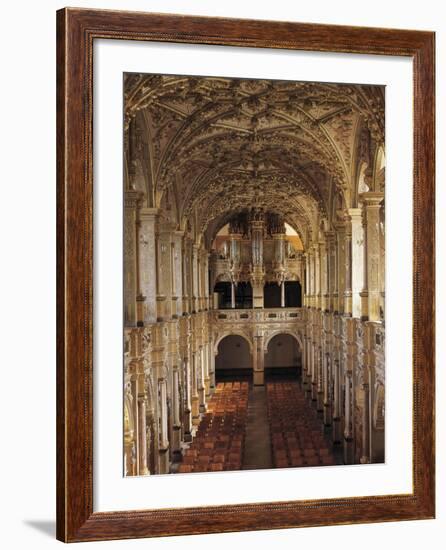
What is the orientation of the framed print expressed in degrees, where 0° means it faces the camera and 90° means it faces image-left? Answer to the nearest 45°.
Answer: approximately 315°
